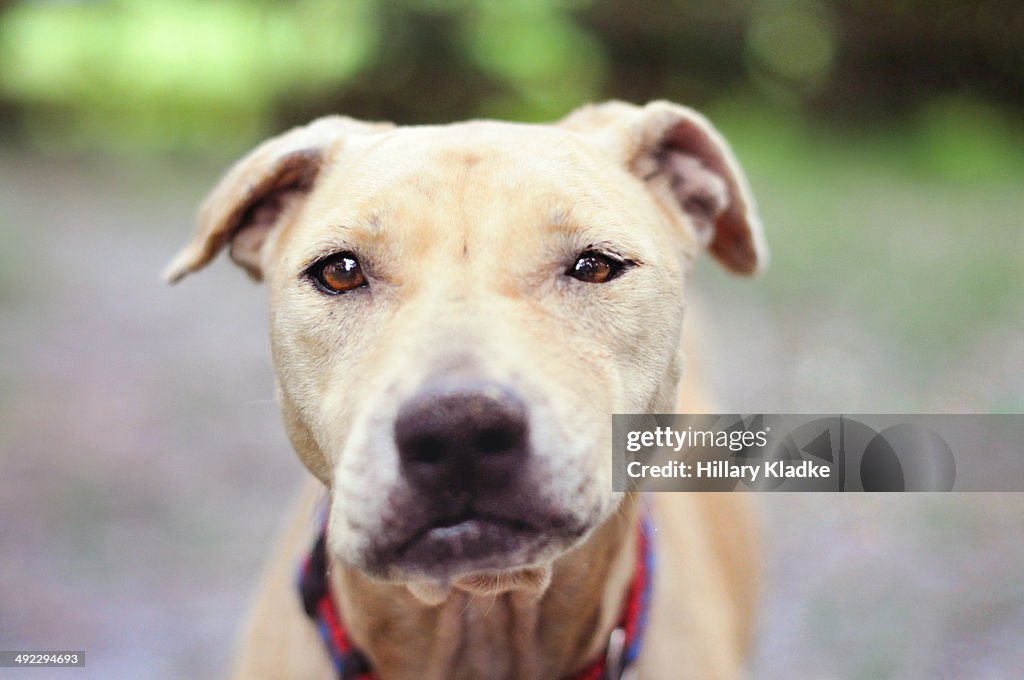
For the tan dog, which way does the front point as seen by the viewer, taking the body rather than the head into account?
toward the camera
